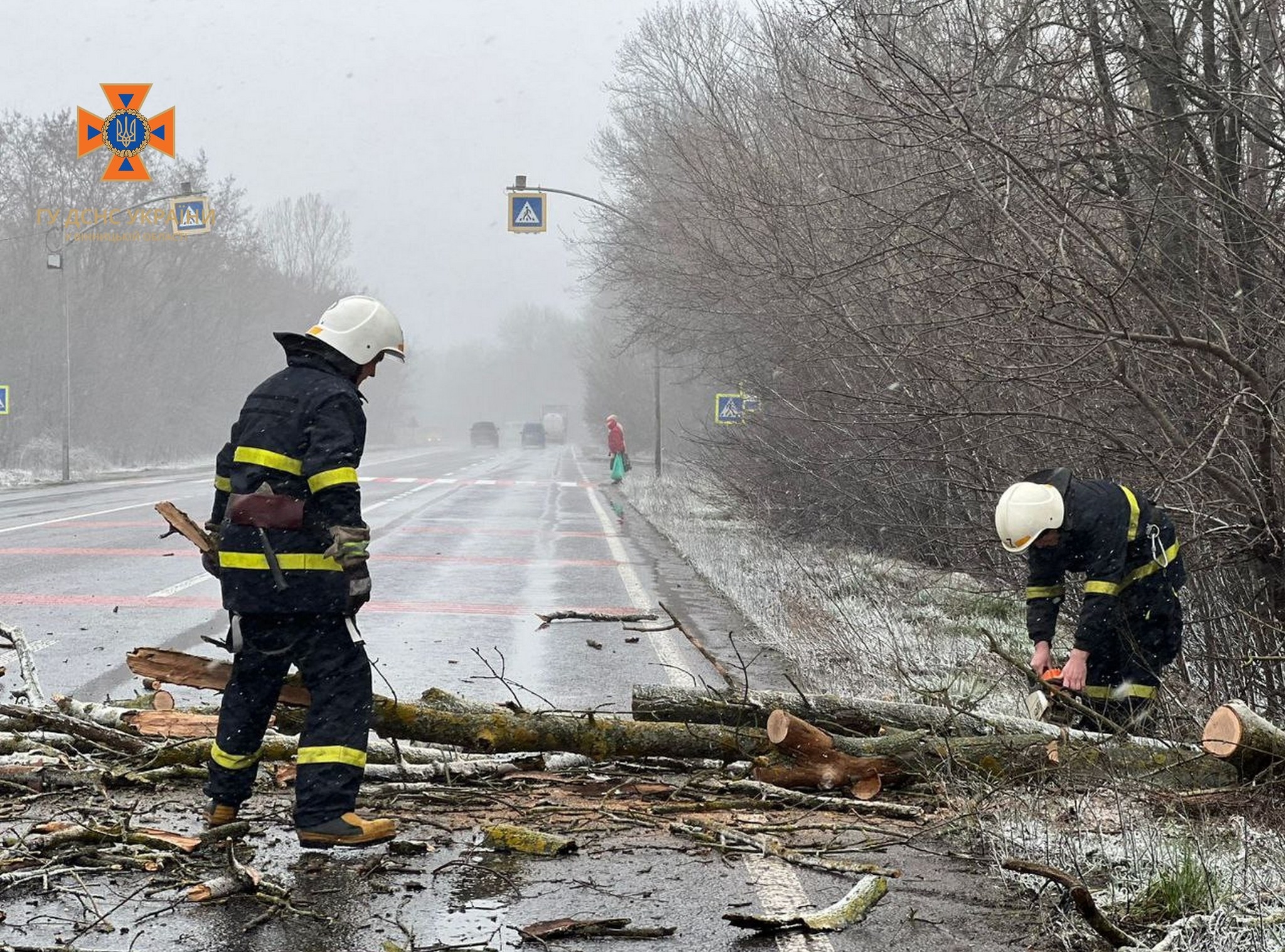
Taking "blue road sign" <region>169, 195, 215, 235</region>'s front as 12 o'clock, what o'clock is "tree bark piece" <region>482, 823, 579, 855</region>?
The tree bark piece is roughly at 12 o'clock from the blue road sign.

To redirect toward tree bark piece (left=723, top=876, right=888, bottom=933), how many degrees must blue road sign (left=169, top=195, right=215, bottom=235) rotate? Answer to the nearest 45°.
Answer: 0° — it already faces it

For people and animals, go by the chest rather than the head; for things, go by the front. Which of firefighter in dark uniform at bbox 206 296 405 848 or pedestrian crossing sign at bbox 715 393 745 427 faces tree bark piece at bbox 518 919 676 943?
the pedestrian crossing sign

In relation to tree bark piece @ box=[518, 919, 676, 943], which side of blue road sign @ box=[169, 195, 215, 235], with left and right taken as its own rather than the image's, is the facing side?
front

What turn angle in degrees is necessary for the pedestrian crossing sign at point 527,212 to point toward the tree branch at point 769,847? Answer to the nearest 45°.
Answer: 0° — it already faces it

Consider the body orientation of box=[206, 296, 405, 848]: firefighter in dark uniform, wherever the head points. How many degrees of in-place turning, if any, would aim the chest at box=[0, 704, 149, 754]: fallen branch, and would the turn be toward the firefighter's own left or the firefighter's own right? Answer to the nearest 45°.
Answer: approximately 90° to the firefighter's own left

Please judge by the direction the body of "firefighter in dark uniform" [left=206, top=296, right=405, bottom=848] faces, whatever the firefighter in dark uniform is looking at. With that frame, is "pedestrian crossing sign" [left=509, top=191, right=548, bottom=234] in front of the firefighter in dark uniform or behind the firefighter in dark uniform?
in front

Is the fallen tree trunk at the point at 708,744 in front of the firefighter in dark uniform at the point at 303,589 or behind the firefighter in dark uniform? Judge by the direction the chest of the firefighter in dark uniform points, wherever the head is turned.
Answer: in front

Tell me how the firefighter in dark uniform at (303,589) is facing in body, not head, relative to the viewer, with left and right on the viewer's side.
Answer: facing away from the viewer and to the right of the viewer

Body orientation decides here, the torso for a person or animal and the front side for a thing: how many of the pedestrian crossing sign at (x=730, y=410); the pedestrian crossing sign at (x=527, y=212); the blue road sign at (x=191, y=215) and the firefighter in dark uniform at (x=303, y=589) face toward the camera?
3
